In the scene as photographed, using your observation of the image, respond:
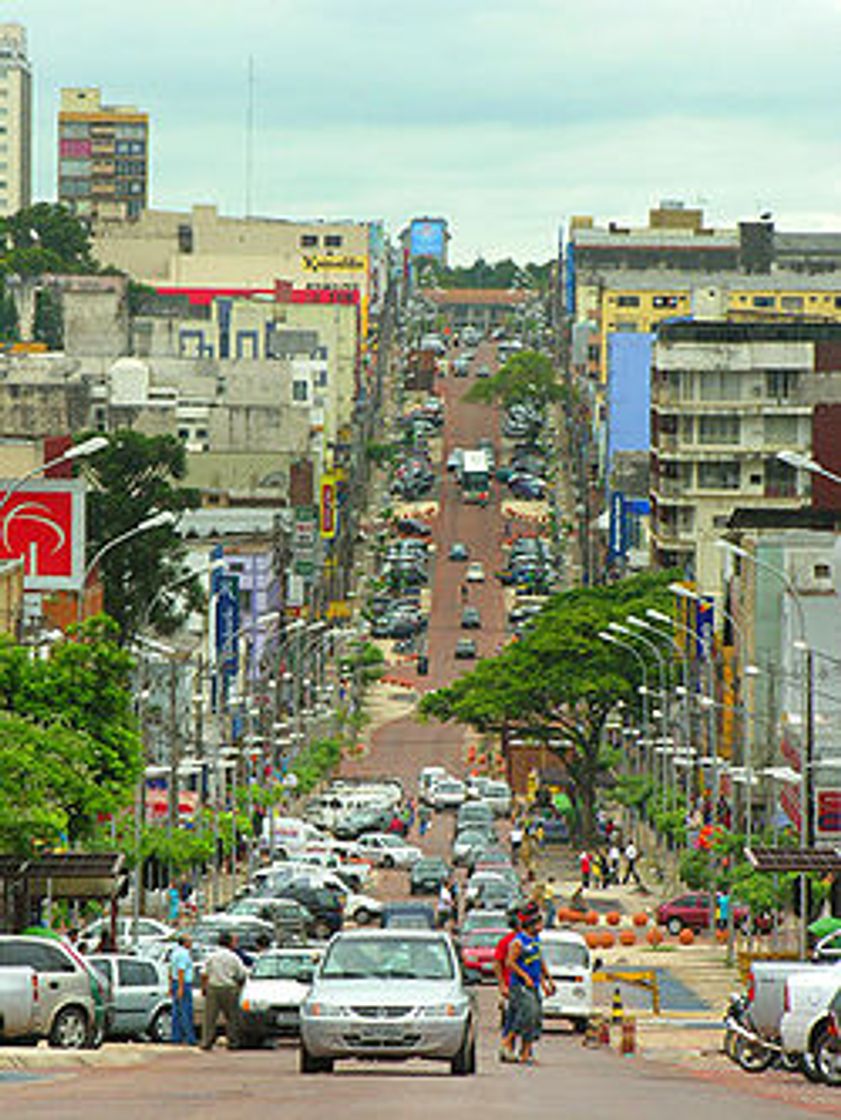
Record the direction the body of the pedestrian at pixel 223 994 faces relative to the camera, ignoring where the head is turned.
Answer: away from the camera

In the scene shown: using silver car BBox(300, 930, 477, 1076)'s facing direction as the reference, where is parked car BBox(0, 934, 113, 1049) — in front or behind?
behind

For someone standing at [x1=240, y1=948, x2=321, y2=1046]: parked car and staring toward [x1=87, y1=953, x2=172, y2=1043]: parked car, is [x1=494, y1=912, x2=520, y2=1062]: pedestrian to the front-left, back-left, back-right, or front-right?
back-left

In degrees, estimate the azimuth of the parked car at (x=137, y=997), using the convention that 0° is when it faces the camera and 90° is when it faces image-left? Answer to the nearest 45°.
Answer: approximately 90°
